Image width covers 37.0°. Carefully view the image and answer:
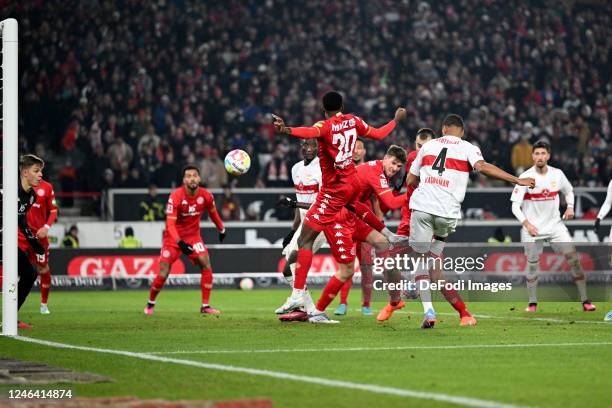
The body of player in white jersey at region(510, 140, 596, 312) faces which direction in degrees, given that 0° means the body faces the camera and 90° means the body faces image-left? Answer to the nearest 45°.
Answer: approximately 0°

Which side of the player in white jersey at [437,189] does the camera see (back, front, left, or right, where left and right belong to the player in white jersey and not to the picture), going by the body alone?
back

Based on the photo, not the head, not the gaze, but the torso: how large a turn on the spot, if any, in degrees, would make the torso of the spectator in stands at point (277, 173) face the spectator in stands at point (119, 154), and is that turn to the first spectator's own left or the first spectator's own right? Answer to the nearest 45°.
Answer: approximately 90° to the first spectator's own right

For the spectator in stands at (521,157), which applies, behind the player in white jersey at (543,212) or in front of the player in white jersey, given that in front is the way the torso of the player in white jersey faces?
behind

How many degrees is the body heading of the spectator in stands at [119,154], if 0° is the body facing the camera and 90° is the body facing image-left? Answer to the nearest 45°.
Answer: approximately 0°

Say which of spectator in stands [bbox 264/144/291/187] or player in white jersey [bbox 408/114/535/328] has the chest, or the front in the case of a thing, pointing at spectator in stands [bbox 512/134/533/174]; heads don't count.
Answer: the player in white jersey

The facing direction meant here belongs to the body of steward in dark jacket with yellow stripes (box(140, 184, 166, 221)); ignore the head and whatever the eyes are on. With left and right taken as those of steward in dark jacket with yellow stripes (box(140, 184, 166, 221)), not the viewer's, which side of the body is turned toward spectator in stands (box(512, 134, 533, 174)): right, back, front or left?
left

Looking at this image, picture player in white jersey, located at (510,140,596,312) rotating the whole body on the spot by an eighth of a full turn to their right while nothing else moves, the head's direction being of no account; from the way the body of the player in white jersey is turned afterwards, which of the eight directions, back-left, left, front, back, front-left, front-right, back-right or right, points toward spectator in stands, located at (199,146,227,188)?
right
